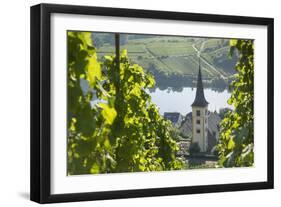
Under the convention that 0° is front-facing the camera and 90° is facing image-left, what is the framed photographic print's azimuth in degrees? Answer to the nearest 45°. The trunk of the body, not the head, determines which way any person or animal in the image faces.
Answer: approximately 315°
